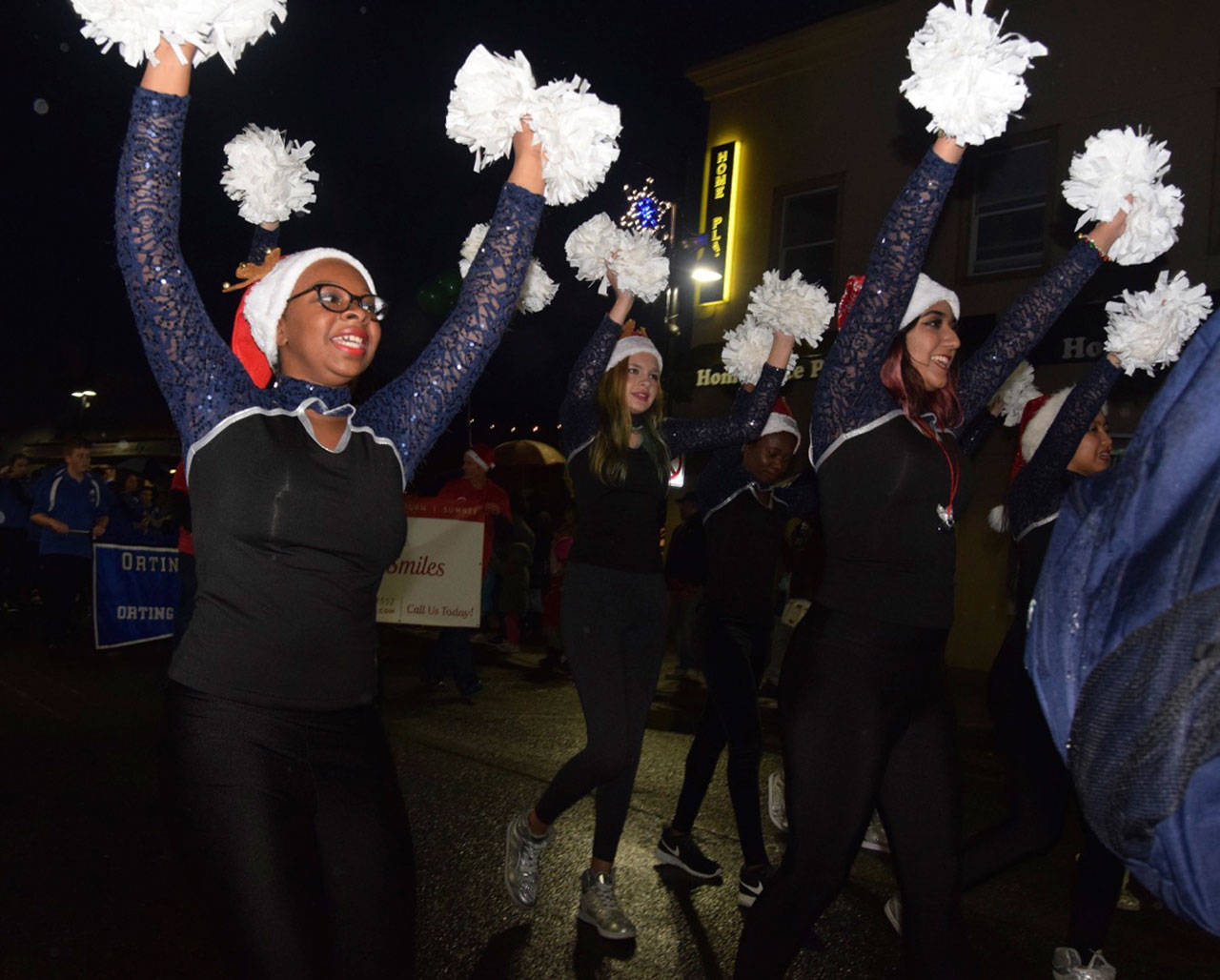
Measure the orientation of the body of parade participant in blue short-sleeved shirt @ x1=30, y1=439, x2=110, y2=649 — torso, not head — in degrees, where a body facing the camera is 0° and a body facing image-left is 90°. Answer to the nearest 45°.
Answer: approximately 315°
